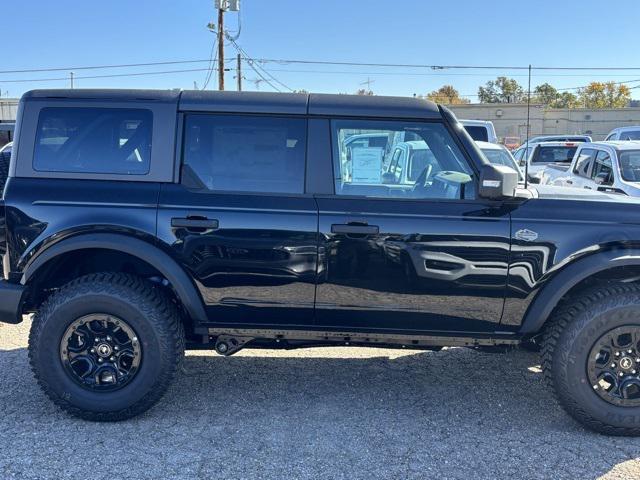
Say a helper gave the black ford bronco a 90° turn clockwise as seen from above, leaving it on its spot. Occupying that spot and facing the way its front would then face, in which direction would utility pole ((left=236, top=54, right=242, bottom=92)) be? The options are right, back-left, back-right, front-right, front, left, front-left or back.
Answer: back

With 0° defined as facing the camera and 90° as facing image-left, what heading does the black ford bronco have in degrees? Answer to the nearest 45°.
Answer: approximately 270°
